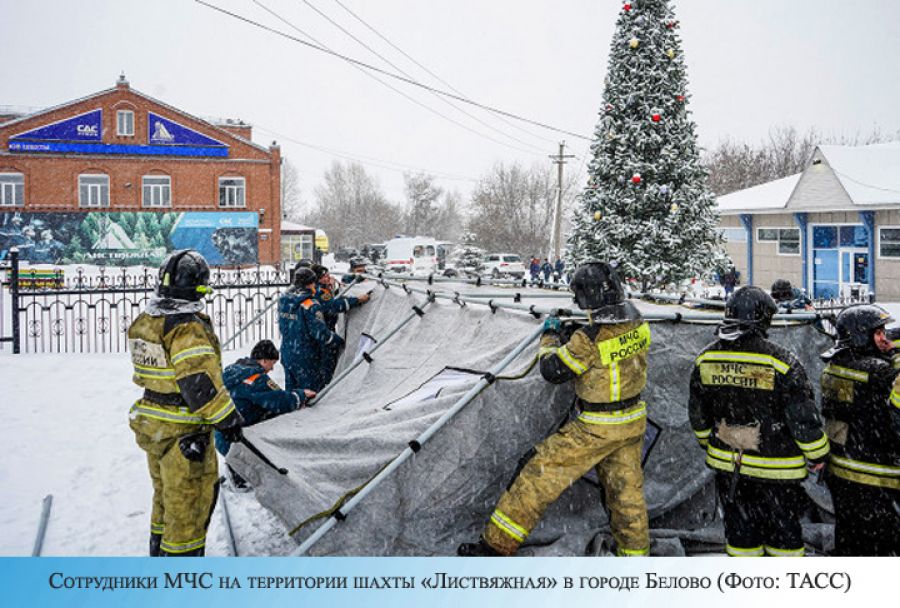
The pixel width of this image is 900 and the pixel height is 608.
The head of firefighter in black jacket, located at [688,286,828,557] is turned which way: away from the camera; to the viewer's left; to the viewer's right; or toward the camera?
away from the camera

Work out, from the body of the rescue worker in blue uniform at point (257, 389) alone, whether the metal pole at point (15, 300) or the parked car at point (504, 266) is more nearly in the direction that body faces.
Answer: the parked car

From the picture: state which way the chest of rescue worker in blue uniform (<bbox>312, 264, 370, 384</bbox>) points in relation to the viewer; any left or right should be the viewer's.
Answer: facing to the right of the viewer

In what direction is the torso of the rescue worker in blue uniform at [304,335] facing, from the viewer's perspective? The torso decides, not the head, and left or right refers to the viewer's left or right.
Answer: facing away from the viewer and to the right of the viewer

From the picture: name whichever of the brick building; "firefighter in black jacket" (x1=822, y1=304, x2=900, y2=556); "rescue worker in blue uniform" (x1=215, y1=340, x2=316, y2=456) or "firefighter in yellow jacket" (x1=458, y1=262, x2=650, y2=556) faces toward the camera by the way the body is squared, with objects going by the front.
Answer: the brick building

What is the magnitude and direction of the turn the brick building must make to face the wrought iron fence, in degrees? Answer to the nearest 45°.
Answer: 0° — it already faces it

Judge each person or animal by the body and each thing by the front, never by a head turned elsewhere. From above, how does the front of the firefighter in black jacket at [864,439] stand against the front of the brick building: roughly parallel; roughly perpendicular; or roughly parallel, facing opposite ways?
roughly perpendicular

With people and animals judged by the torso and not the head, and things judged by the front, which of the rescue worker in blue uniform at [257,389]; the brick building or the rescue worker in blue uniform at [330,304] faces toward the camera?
the brick building

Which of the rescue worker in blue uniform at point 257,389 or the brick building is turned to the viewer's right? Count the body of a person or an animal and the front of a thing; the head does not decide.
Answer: the rescue worker in blue uniform

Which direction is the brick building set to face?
toward the camera

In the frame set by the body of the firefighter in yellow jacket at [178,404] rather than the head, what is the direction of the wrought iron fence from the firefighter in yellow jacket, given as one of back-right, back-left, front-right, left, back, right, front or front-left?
front-left

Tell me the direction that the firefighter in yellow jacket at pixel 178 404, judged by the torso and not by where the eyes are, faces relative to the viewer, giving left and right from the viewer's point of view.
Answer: facing away from the viewer and to the right of the viewer

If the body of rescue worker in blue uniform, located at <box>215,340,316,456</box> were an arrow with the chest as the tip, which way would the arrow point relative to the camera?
to the viewer's right

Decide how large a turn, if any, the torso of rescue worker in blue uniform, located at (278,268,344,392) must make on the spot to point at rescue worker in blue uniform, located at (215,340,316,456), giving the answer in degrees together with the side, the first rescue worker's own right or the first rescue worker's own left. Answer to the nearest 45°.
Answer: approximately 135° to the first rescue worker's own right

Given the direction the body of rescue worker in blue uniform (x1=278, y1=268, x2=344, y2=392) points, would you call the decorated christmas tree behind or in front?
in front

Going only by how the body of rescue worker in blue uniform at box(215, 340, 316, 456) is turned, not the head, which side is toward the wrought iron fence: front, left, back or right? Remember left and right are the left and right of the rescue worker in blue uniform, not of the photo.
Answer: left
